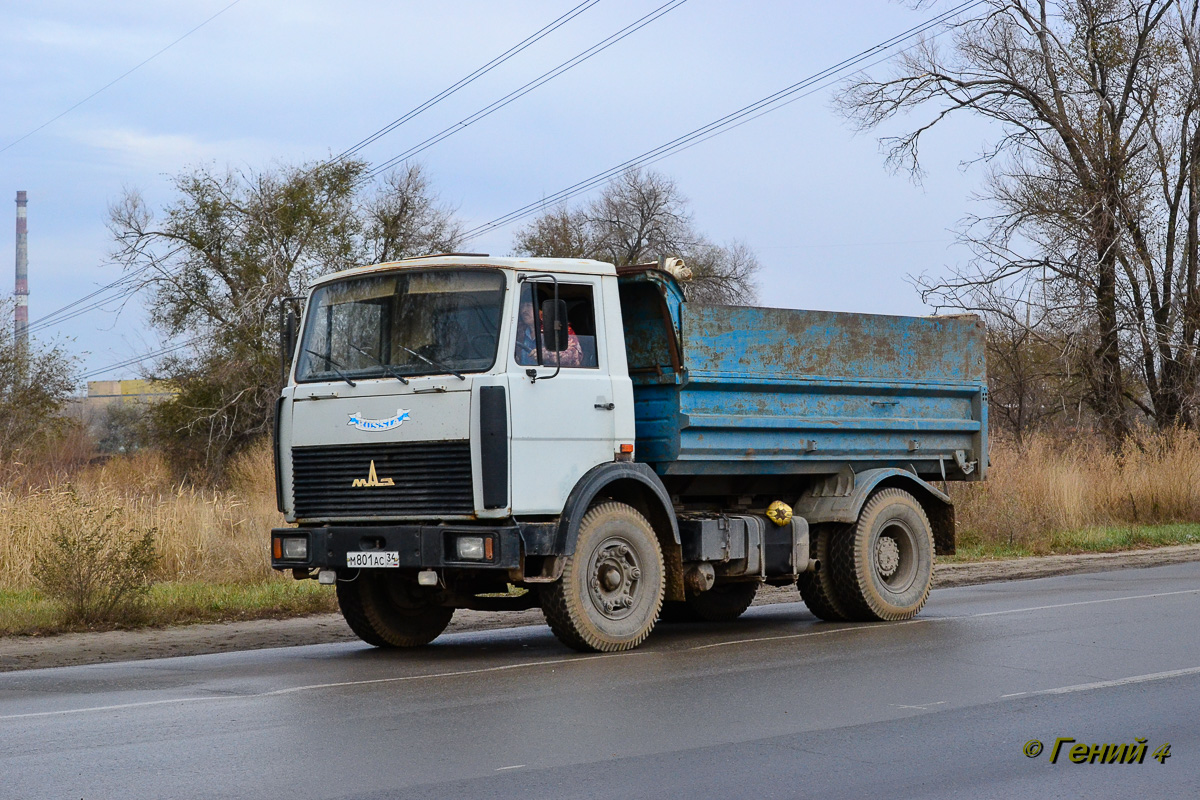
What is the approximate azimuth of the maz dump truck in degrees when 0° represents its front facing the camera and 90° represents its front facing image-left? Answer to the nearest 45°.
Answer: approximately 45°
